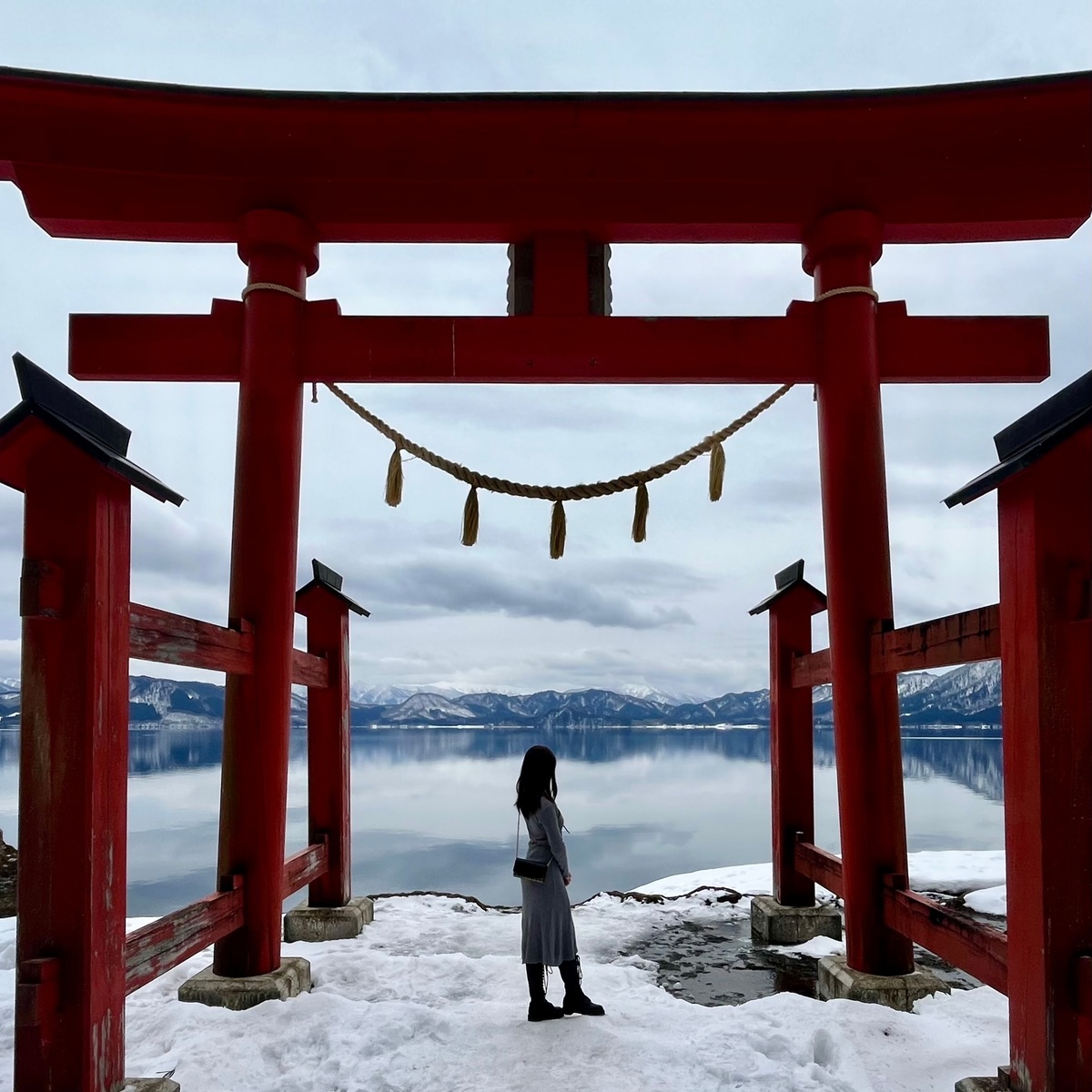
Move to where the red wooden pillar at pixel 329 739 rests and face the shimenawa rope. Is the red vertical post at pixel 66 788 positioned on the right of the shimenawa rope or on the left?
right

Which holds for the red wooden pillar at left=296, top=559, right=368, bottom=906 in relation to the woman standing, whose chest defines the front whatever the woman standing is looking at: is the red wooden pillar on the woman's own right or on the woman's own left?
on the woman's own left
